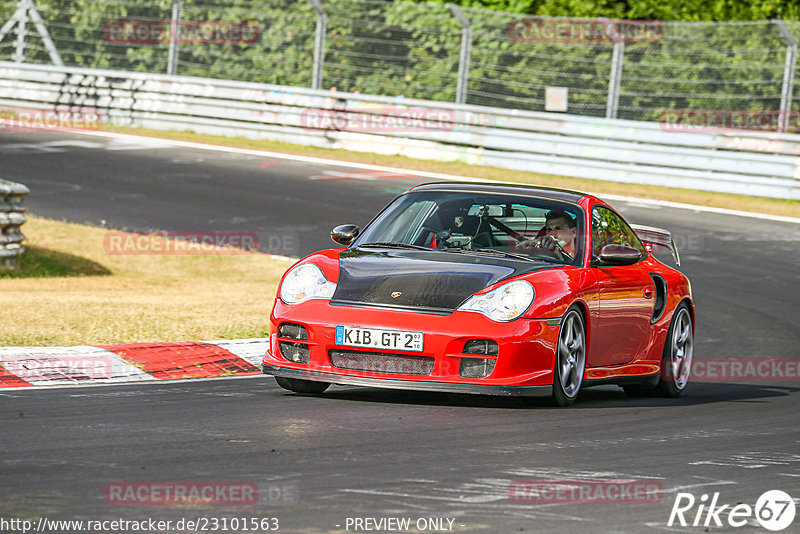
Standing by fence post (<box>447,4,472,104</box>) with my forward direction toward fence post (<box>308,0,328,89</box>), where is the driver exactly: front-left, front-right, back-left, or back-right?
back-left

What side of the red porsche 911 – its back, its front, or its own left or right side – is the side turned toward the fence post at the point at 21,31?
right

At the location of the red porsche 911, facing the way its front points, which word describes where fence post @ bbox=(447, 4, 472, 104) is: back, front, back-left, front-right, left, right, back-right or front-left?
back-right

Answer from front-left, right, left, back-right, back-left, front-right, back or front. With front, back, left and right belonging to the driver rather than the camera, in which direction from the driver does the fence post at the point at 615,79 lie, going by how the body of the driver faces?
back-right

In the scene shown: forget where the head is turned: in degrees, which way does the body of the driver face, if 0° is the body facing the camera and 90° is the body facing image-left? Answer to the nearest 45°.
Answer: approximately 45°

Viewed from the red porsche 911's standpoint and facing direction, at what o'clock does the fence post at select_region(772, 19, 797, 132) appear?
The fence post is roughly at 5 o'clock from the red porsche 911.

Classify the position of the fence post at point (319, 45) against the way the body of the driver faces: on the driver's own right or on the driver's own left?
on the driver's own right

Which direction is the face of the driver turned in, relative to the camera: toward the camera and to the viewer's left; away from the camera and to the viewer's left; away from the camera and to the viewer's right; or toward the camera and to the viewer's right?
toward the camera and to the viewer's left

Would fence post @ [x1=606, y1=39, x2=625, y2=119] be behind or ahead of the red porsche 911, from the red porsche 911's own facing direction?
behind
